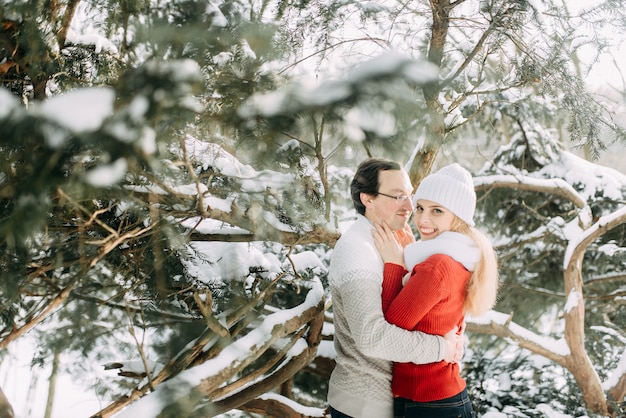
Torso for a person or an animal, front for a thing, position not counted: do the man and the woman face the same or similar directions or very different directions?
very different directions

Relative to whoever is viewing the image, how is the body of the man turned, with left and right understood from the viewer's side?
facing to the right of the viewer

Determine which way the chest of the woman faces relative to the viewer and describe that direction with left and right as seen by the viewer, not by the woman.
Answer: facing to the left of the viewer
